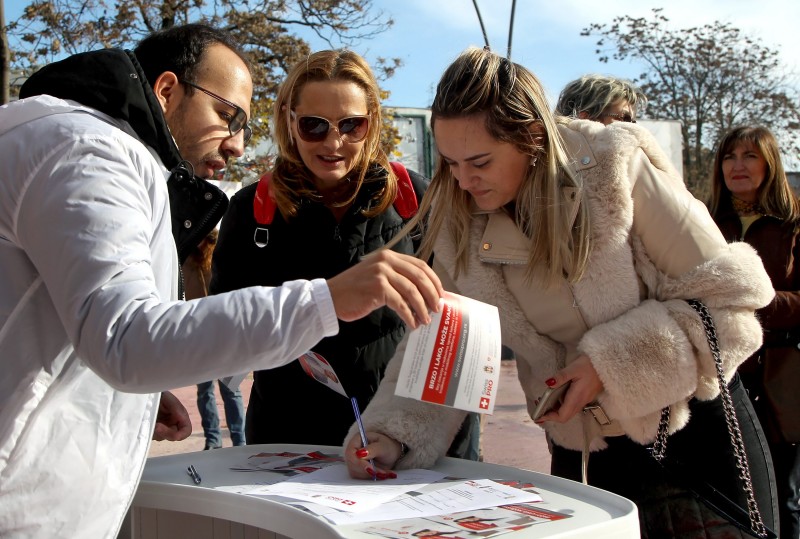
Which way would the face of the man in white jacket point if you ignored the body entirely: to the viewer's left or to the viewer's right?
to the viewer's right

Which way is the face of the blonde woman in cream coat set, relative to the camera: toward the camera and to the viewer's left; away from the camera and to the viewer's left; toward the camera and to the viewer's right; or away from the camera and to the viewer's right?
toward the camera and to the viewer's left

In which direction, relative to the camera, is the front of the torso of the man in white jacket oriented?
to the viewer's right

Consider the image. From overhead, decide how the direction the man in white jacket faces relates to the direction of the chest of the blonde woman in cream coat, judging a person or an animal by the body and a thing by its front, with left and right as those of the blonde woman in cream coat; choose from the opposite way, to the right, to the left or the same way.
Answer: the opposite way

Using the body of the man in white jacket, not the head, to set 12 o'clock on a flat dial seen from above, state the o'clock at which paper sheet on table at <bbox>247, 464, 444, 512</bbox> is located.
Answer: The paper sheet on table is roughly at 11 o'clock from the man in white jacket.

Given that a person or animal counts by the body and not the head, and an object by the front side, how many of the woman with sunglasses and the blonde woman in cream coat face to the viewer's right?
0

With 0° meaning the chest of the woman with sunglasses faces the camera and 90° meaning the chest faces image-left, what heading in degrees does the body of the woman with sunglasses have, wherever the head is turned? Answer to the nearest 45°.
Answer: approximately 0°

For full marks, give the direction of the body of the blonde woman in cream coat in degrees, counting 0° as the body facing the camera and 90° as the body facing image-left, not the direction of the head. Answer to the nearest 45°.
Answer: approximately 45°
